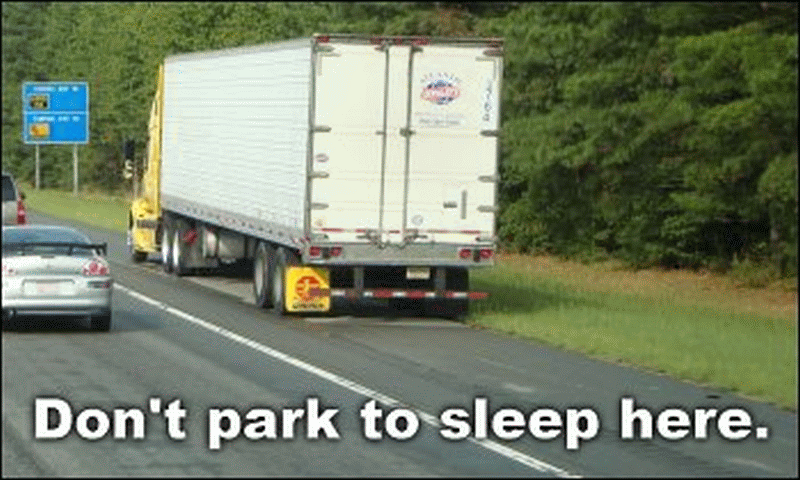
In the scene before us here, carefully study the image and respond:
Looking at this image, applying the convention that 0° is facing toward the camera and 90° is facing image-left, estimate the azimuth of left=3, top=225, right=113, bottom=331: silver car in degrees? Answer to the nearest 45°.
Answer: approximately 180°
